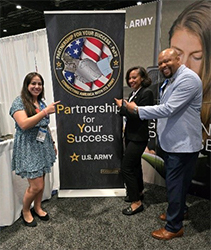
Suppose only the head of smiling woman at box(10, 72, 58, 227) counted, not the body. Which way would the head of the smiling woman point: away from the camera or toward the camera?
toward the camera

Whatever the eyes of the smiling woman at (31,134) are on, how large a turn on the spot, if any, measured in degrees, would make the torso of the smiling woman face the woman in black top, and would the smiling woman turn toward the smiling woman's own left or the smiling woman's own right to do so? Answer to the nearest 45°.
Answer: approximately 45° to the smiling woman's own left

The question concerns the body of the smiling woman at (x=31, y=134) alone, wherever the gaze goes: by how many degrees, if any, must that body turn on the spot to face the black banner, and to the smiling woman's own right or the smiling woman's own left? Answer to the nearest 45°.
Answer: approximately 90° to the smiling woman's own left

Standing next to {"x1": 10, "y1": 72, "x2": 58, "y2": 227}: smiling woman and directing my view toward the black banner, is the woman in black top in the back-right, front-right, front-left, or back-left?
front-right

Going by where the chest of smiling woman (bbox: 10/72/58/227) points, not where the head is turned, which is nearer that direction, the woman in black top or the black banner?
the woman in black top

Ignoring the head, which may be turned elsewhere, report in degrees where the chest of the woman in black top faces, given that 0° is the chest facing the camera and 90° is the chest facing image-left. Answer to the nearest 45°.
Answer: approximately 45°

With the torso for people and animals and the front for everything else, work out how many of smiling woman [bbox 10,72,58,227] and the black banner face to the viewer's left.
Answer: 0

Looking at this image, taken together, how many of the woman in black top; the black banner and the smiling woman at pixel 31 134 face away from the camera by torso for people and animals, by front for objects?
0

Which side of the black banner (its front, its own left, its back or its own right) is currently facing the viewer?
front

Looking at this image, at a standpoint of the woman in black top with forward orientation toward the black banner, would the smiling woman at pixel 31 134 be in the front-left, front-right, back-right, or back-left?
front-left

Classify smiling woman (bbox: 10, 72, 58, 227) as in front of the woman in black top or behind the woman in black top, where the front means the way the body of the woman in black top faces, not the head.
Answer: in front

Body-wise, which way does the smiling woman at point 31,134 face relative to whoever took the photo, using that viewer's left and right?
facing the viewer and to the right of the viewer

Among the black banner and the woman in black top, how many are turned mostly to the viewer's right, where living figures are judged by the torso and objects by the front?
0
